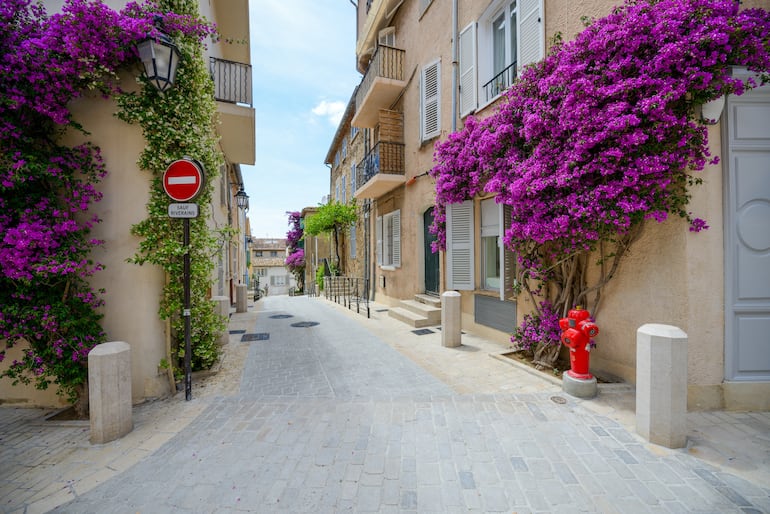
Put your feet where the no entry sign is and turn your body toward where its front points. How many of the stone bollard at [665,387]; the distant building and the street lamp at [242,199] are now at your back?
2

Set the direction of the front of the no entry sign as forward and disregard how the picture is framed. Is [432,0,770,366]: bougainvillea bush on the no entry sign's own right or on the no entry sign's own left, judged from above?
on the no entry sign's own left

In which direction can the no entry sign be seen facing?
toward the camera

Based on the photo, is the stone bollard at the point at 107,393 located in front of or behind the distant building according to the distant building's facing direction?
in front

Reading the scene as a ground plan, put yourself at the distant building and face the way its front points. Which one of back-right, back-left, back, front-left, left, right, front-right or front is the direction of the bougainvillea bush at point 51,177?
front

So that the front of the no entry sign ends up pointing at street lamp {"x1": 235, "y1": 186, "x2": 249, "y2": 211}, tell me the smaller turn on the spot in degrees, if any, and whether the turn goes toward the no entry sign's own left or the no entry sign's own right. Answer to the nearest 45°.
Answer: approximately 180°

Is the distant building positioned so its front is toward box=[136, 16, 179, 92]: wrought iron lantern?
yes

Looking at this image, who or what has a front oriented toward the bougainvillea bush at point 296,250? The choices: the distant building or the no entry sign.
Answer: the distant building

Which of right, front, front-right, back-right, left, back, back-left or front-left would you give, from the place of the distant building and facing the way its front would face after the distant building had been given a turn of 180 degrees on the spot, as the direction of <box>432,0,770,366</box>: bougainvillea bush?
back

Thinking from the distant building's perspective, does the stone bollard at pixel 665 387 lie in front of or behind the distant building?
in front

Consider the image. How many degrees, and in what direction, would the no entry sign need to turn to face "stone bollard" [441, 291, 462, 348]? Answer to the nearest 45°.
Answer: approximately 90° to its left

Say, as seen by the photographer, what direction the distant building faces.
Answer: facing the viewer

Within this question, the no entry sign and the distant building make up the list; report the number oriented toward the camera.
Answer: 2

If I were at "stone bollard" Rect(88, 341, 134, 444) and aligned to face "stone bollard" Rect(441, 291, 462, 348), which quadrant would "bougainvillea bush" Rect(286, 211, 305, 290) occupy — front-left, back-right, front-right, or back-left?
front-left

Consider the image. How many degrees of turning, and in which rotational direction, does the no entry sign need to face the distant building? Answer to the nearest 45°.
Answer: approximately 180°

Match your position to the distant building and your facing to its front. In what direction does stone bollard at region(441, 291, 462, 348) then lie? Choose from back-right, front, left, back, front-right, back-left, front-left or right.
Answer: front
